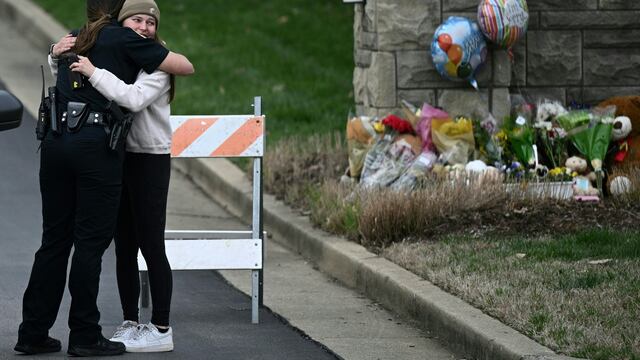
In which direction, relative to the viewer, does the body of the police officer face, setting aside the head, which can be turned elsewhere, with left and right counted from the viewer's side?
facing away from the viewer and to the right of the viewer

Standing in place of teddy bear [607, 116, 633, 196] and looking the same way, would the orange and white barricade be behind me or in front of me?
in front

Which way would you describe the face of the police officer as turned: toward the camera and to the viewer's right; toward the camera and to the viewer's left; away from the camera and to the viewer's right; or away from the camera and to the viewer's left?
away from the camera and to the viewer's right

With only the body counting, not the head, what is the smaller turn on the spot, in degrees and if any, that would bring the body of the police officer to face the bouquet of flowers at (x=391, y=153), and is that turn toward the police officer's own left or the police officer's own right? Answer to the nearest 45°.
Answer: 0° — they already face it

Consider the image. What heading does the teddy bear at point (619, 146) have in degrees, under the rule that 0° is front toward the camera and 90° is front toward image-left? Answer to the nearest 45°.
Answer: approximately 45°

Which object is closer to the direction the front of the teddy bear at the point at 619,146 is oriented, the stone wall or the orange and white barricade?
the orange and white barricade

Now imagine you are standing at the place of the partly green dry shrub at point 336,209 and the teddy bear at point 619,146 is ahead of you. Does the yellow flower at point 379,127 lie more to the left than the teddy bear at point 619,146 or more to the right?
left

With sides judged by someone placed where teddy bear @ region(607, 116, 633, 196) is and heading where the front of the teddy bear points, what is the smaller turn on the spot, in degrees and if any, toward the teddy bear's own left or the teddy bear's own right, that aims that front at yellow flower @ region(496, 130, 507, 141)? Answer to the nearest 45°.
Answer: approximately 45° to the teddy bear's own right
